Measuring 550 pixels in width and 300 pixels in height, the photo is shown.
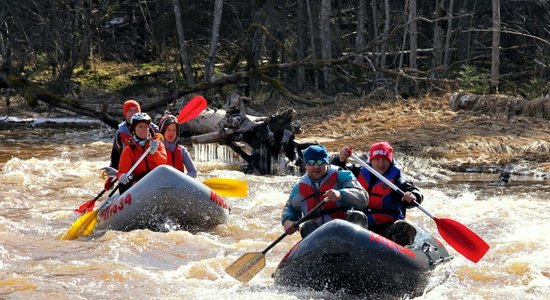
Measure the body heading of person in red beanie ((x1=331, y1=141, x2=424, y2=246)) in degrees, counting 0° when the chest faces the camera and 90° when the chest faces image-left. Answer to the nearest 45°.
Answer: approximately 0°

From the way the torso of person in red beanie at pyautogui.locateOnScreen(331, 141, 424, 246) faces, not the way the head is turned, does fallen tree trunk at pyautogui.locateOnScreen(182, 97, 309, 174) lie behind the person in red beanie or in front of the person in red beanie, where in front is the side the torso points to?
behind

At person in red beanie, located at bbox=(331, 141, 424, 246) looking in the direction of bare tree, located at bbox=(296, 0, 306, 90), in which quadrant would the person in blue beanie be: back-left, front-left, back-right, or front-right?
back-left
